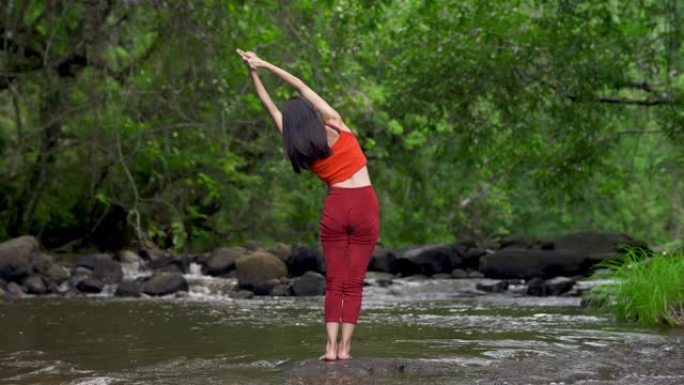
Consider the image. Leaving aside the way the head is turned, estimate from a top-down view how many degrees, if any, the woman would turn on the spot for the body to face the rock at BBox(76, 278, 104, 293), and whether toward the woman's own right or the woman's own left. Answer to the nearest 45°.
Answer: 0° — they already face it

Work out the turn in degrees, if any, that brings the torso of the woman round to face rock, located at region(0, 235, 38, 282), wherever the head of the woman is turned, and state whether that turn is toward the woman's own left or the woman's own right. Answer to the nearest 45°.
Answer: approximately 45° to the woman's own left

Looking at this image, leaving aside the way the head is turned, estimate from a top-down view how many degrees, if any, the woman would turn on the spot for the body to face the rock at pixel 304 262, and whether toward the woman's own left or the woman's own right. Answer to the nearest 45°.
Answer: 0° — they already face it

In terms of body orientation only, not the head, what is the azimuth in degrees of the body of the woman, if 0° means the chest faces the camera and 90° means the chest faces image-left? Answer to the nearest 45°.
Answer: approximately 180°

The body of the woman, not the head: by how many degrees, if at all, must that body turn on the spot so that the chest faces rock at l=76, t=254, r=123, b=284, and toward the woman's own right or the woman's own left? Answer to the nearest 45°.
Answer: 0° — they already face it

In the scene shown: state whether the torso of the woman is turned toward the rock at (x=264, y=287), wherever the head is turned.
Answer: yes

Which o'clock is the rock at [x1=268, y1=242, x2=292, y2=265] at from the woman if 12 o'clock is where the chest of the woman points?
The rock is roughly at 12 o'clock from the woman.

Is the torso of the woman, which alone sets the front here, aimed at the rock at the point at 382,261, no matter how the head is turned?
yes
